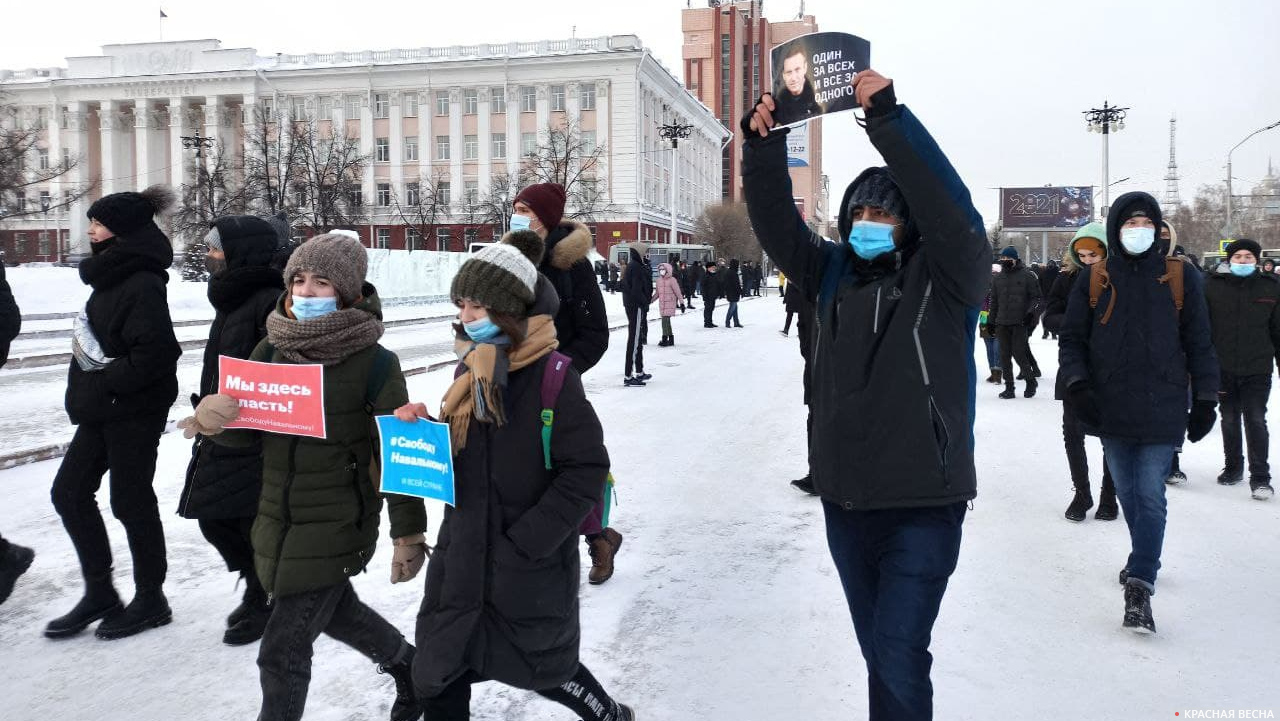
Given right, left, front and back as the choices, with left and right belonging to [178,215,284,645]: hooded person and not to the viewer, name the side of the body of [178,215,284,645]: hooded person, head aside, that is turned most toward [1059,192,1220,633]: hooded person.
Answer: back

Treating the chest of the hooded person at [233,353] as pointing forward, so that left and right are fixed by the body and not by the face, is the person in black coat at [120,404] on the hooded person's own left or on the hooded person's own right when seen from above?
on the hooded person's own right

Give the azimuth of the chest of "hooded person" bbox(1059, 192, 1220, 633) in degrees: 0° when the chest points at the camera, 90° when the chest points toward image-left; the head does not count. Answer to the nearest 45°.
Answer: approximately 0°

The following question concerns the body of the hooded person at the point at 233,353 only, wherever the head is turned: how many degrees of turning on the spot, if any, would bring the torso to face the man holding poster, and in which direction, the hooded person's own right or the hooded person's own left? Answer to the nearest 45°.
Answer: approximately 135° to the hooded person's own left

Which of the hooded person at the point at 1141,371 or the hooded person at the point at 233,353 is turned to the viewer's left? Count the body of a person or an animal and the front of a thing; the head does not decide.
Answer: the hooded person at the point at 233,353

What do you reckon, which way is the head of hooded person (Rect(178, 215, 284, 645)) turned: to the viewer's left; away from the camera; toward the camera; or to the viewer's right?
to the viewer's left

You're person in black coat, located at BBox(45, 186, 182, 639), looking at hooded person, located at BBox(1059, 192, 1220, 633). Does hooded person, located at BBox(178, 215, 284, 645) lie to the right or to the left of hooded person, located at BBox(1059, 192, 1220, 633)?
right

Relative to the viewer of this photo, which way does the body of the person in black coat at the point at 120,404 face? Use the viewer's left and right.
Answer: facing to the left of the viewer

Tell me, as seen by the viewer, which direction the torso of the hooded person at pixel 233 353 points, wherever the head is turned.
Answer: to the viewer's left

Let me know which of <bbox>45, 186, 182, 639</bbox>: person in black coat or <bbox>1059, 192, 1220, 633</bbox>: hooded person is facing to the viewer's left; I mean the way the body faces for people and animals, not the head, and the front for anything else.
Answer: the person in black coat
